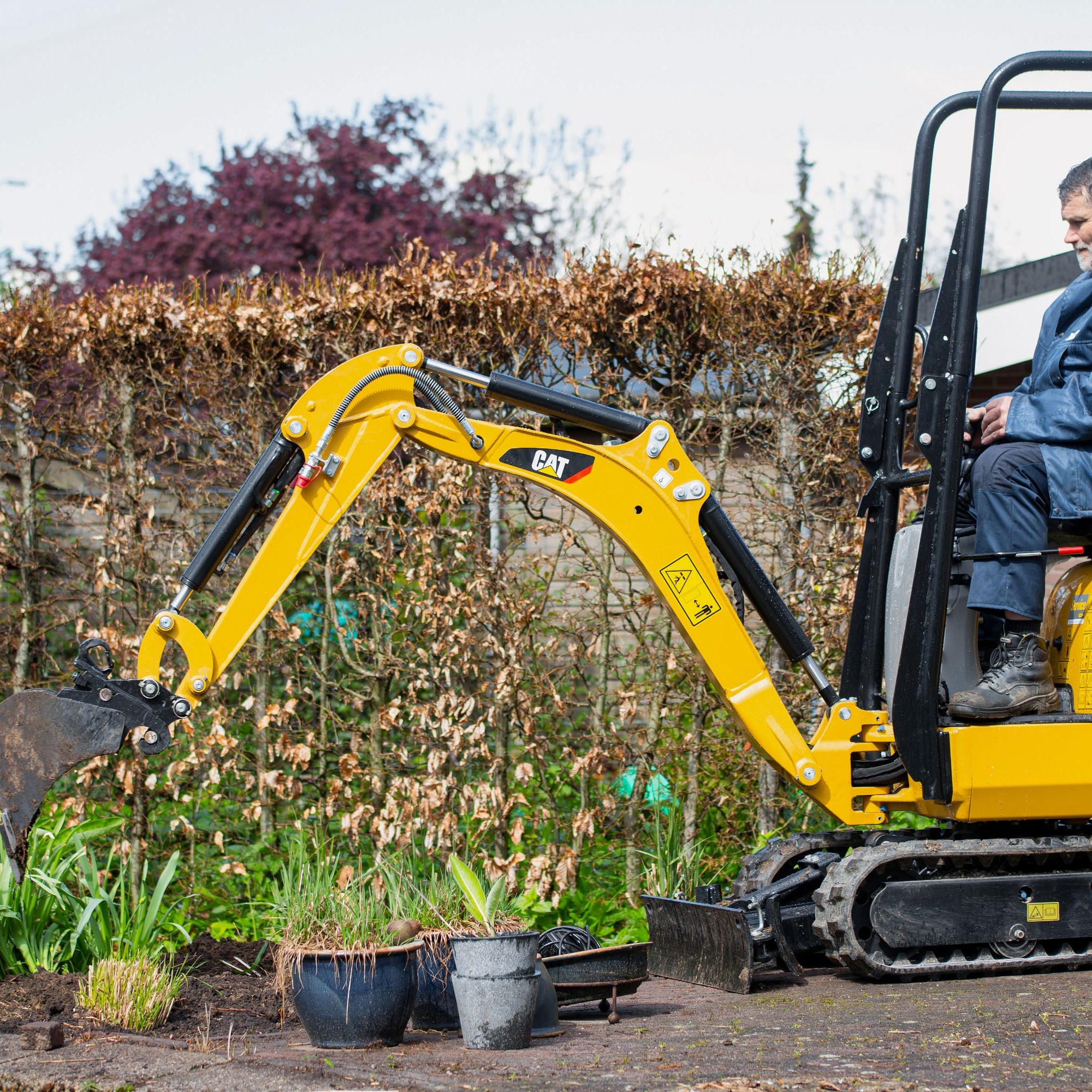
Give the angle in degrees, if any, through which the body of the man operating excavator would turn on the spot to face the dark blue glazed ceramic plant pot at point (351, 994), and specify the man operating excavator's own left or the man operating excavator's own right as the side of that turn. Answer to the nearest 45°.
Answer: approximately 45° to the man operating excavator's own left

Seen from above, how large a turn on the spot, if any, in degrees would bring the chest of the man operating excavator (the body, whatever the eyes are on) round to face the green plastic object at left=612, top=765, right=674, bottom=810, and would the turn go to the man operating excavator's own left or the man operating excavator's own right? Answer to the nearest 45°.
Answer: approximately 45° to the man operating excavator's own right

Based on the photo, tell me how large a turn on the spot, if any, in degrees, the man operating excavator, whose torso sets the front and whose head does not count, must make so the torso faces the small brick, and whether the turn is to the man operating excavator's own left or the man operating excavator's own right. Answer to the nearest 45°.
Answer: approximately 45° to the man operating excavator's own left

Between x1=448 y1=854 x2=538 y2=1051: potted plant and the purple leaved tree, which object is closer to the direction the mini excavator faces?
the potted plant

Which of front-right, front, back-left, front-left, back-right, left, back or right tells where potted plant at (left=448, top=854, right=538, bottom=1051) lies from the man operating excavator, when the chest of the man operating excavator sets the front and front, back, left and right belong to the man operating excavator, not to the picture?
front-left

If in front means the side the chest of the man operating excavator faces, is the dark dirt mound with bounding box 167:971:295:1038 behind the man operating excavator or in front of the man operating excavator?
in front

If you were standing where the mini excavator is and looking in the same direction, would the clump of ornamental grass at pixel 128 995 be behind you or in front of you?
in front

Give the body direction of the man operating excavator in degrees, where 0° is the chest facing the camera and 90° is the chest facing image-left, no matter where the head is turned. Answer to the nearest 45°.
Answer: approximately 90°

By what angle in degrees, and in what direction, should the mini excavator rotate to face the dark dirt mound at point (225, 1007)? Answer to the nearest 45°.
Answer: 0° — it already faces it

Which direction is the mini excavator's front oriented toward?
to the viewer's left

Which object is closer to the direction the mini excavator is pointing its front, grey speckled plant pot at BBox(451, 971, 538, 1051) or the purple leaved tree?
the grey speckled plant pot

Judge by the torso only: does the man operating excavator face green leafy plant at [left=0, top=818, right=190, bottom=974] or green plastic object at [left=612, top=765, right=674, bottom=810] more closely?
the green leafy plant
